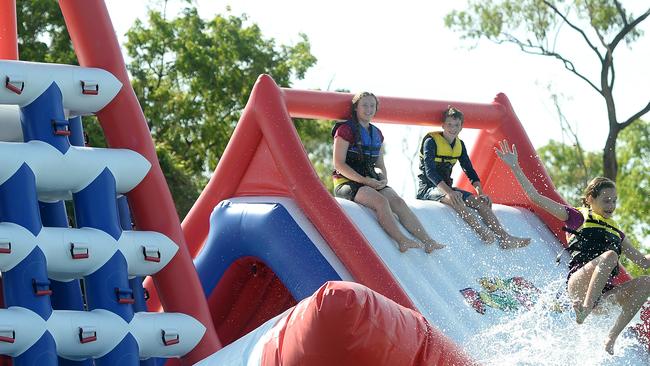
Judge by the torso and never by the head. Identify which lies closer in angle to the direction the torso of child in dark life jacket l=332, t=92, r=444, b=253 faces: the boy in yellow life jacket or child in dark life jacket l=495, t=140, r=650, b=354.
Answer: the child in dark life jacket

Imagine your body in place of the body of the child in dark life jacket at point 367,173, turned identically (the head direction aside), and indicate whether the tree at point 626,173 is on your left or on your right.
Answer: on your left

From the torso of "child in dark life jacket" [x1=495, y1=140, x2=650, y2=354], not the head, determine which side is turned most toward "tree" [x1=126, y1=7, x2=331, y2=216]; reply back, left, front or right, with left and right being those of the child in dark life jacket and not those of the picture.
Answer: back

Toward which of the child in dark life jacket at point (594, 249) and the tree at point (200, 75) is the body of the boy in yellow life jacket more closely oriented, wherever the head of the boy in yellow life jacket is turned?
the child in dark life jacket

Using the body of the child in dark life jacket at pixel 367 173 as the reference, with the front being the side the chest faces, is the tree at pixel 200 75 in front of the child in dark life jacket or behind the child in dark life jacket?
behind

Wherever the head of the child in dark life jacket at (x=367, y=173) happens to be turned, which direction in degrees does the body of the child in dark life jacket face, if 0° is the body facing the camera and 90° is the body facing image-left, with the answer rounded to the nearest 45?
approximately 315°

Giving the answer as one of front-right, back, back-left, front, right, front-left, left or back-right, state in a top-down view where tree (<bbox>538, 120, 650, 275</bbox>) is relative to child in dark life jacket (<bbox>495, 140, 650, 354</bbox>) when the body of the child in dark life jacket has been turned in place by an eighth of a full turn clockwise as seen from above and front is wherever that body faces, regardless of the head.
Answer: back

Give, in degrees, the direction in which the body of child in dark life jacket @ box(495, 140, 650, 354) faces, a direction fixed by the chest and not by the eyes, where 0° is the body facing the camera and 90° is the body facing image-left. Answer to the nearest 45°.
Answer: approximately 315°
